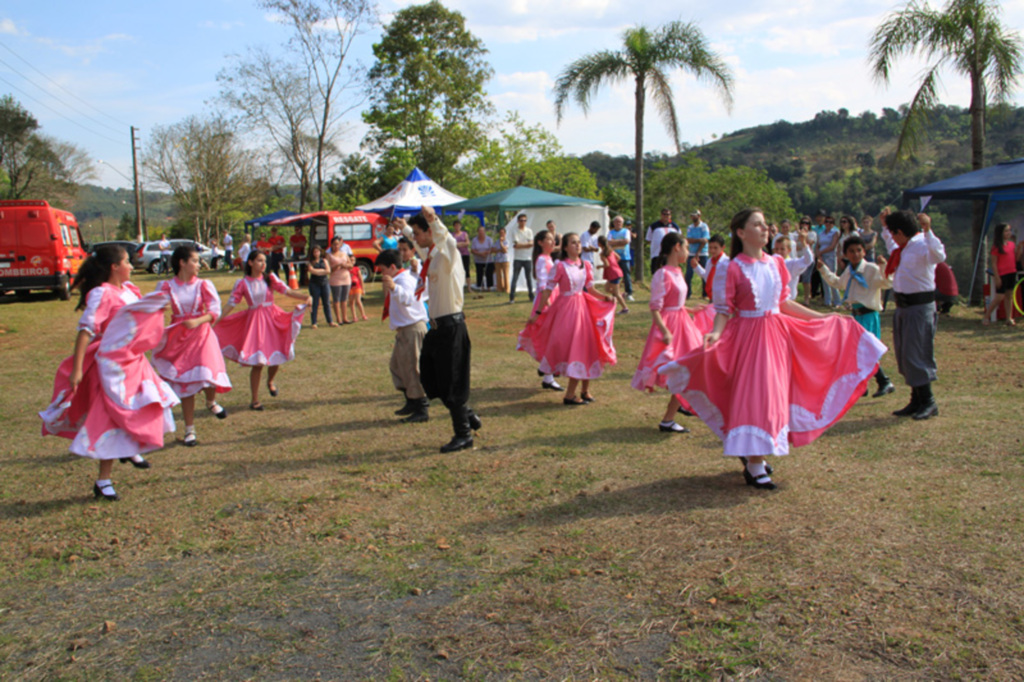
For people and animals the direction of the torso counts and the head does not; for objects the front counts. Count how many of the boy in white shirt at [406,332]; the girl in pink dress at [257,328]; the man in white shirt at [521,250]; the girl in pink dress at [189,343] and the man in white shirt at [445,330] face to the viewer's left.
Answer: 2

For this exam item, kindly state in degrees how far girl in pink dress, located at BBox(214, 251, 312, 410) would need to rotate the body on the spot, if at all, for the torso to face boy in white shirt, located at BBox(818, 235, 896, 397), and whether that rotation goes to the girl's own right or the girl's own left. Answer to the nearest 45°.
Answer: approximately 90° to the girl's own left

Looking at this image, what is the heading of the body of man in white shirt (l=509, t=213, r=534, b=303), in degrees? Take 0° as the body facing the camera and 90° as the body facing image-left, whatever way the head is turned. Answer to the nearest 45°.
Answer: approximately 0°

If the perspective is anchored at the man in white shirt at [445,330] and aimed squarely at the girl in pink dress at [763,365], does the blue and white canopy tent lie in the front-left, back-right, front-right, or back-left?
back-left

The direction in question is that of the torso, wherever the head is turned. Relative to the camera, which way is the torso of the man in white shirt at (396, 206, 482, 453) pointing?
to the viewer's left

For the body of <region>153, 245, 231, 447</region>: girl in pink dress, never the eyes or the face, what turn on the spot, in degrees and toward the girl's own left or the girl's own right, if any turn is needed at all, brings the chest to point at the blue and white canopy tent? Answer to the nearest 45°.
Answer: approximately 135° to the girl's own left

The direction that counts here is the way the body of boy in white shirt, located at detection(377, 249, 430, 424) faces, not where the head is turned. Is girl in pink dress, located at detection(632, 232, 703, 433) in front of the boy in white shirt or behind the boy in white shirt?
behind

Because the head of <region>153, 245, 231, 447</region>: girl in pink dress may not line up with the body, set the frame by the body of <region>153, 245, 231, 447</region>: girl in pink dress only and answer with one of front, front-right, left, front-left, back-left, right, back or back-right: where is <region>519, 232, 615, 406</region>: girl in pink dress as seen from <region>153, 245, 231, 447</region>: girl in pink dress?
front-left

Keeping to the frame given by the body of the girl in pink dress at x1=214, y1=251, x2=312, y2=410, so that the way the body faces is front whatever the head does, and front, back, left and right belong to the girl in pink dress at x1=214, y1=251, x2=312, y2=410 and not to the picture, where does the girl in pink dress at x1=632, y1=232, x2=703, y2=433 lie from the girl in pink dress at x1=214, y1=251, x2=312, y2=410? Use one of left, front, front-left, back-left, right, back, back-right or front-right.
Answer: front-left

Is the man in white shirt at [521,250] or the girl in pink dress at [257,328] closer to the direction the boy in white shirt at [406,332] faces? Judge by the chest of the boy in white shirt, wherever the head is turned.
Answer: the girl in pink dress

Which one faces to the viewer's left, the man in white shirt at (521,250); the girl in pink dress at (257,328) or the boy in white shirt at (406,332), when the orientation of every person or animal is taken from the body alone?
the boy in white shirt

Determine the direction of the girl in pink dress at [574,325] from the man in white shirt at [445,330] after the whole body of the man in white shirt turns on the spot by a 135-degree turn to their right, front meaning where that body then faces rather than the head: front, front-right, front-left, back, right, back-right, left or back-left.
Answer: front

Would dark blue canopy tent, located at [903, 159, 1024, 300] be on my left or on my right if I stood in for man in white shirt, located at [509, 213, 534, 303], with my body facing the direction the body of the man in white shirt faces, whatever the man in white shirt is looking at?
on my left

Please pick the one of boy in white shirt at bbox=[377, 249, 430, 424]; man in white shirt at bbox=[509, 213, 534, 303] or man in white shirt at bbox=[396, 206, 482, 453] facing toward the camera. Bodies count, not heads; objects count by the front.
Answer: man in white shirt at bbox=[509, 213, 534, 303]

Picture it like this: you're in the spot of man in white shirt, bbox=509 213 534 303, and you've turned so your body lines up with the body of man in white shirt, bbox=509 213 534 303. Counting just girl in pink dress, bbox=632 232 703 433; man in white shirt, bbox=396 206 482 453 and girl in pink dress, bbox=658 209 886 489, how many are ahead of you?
3

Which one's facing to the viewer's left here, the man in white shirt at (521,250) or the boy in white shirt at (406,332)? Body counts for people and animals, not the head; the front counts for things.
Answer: the boy in white shirt
